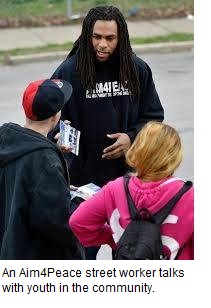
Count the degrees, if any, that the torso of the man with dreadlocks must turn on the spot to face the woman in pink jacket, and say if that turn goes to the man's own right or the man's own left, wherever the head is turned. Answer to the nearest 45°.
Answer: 0° — they already face them

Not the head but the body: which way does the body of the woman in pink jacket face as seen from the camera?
away from the camera

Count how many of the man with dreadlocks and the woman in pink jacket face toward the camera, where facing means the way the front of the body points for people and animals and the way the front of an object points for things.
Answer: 1

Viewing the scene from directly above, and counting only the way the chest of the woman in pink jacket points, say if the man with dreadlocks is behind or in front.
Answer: in front

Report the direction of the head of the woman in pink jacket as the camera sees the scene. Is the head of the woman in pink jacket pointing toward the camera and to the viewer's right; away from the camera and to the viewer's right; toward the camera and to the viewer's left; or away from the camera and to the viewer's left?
away from the camera and to the viewer's left

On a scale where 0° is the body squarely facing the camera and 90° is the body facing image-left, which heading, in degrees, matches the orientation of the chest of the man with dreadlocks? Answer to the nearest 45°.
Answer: approximately 0°
